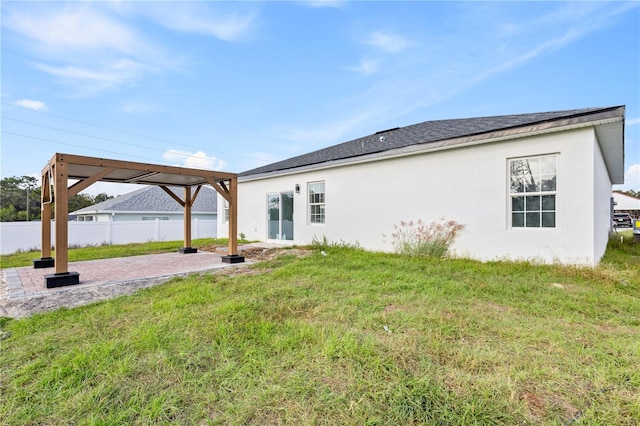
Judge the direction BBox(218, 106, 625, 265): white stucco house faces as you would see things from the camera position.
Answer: facing away from the viewer and to the right of the viewer

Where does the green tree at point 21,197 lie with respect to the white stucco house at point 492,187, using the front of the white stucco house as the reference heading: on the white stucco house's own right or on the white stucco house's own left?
on the white stucco house's own left

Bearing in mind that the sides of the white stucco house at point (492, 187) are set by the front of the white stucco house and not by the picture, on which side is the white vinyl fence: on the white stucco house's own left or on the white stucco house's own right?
on the white stucco house's own left
